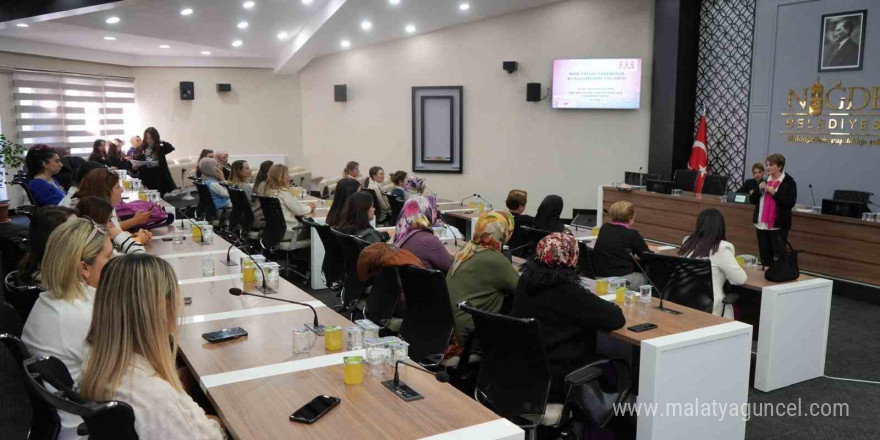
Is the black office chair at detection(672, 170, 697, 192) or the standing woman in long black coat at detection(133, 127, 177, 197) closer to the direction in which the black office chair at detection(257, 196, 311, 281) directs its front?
the black office chair

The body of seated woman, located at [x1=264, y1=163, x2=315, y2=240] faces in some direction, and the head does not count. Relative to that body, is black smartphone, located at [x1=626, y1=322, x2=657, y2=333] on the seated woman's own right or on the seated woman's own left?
on the seated woman's own right

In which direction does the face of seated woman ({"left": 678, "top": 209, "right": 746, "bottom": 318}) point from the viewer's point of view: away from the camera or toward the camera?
away from the camera

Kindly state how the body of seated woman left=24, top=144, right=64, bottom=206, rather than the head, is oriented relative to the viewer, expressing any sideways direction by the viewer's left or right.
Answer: facing to the right of the viewer

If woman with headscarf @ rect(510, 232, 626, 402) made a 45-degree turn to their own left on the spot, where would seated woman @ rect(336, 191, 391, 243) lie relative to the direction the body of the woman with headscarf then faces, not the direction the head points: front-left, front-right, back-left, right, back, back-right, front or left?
front-left

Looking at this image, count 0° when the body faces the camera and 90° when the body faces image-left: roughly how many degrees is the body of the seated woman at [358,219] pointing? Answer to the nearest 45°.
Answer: approximately 225°

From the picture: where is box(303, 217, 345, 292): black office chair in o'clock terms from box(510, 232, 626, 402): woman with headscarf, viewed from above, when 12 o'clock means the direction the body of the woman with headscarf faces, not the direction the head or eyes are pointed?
The black office chair is roughly at 9 o'clock from the woman with headscarf.

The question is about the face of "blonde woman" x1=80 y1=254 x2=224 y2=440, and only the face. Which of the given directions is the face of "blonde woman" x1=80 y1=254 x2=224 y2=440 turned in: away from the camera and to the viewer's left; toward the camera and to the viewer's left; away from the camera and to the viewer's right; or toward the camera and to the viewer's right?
away from the camera and to the viewer's right

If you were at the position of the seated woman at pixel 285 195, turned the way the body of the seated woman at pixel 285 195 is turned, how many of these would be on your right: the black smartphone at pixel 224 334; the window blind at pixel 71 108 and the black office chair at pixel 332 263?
2

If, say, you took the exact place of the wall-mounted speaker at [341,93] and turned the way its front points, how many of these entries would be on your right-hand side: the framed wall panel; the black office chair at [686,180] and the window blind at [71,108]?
1
